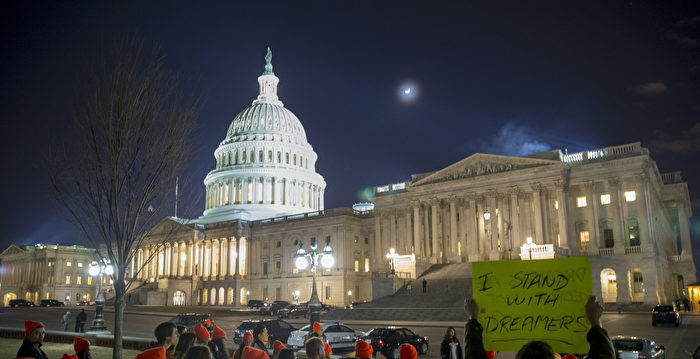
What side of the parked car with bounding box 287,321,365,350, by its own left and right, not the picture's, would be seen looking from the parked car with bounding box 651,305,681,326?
back

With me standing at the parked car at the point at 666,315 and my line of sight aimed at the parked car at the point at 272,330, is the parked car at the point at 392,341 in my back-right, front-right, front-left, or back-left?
front-left

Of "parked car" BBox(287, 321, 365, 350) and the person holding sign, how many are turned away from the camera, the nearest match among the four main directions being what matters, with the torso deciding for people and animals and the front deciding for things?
1

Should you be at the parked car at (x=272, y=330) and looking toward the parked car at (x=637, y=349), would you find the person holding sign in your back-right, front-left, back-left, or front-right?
front-right

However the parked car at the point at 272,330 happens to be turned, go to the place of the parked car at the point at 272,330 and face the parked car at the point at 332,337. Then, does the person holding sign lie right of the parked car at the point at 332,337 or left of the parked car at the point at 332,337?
right

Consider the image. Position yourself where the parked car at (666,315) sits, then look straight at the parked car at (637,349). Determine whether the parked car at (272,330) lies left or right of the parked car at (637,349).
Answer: right
